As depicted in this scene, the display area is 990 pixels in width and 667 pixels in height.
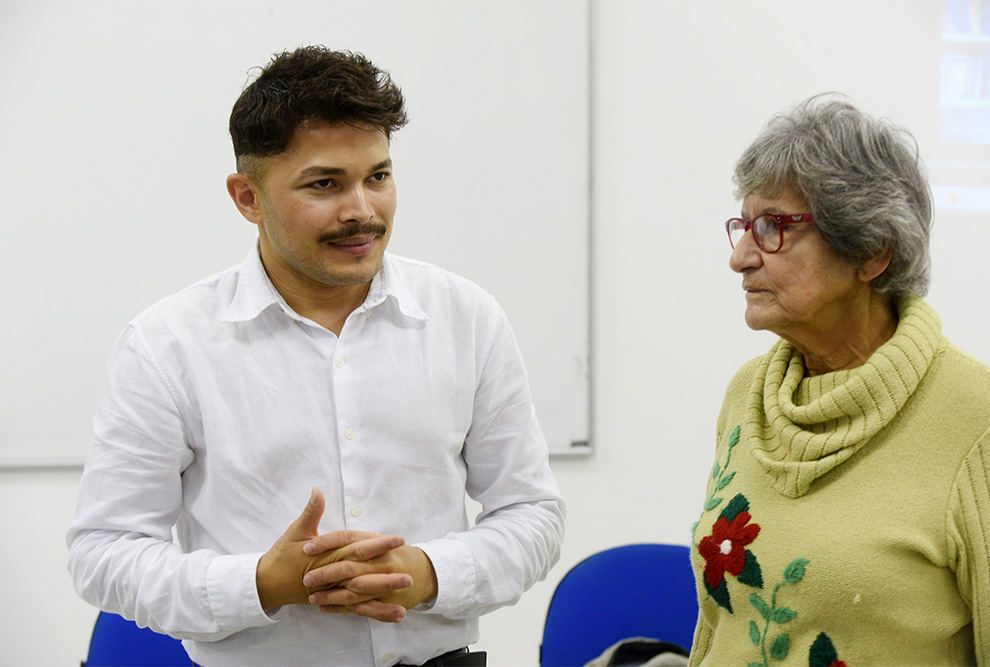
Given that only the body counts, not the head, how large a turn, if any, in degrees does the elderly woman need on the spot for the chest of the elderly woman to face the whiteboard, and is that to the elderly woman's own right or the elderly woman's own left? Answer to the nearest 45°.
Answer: approximately 90° to the elderly woman's own right

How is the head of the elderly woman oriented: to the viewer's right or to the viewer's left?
to the viewer's left

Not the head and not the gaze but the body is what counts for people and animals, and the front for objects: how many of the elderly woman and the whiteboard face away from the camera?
0

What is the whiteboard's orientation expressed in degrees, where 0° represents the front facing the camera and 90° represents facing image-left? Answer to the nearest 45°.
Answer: approximately 0°

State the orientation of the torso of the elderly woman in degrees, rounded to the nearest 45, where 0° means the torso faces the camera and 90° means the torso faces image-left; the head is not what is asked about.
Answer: approximately 45°

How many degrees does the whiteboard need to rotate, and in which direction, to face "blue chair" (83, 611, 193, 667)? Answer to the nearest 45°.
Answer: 0° — it already faces it

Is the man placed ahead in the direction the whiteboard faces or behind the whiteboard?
ahead

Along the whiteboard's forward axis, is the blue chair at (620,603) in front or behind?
in front

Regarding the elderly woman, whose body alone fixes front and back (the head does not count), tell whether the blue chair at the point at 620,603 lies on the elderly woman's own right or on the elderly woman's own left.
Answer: on the elderly woman's own right
